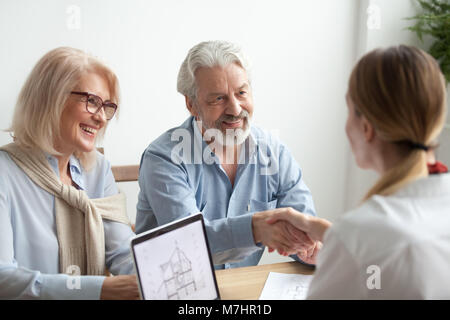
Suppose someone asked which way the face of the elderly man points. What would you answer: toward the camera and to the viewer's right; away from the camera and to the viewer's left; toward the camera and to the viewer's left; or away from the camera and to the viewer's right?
toward the camera and to the viewer's right

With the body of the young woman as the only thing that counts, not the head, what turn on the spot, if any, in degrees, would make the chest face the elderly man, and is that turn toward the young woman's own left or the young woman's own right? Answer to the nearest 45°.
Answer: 0° — they already face them

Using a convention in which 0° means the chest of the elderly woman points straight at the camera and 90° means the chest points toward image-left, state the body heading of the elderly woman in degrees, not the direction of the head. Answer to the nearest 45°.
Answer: approximately 315°

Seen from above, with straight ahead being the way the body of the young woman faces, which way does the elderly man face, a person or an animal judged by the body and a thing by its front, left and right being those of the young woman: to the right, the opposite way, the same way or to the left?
the opposite way

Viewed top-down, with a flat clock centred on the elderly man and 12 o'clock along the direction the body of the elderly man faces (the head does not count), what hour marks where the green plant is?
The green plant is roughly at 9 o'clock from the elderly man.

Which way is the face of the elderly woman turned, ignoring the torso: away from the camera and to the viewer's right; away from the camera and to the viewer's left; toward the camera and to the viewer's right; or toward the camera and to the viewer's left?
toward the camera and to the viewer's right

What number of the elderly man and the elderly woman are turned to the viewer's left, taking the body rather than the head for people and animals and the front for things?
0

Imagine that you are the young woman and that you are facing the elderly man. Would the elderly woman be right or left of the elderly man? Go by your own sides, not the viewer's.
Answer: left

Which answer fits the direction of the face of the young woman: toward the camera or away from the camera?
away from the camera
